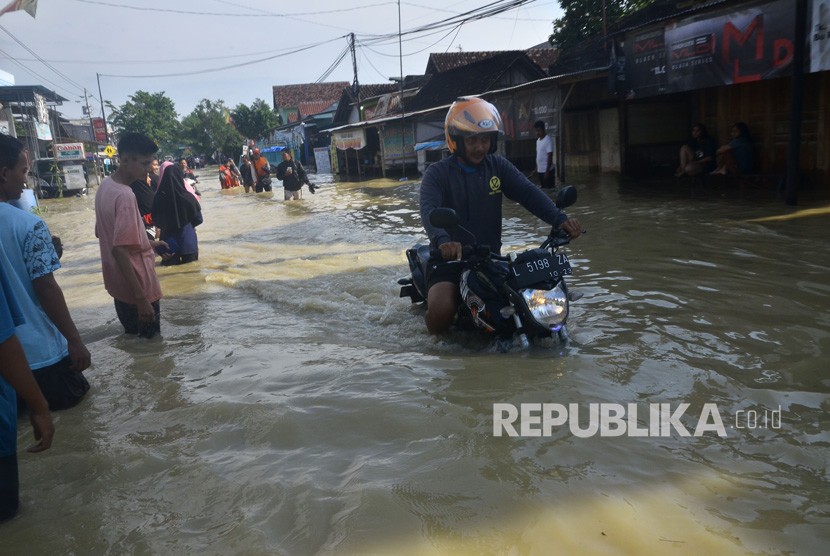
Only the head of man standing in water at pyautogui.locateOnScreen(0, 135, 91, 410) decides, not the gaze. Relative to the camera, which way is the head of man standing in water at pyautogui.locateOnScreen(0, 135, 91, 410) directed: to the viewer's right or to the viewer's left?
to the viewer's right

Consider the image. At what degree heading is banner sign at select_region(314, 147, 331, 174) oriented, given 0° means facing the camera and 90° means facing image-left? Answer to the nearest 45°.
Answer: approximately 0°

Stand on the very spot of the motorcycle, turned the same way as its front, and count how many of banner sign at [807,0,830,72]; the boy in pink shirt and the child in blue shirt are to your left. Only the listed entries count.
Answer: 1

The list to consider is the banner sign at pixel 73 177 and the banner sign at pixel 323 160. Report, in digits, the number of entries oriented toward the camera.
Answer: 2

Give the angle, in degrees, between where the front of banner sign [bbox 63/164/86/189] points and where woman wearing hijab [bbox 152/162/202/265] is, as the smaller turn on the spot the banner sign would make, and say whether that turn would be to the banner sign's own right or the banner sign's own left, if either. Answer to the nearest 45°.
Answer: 0° — it already faces them

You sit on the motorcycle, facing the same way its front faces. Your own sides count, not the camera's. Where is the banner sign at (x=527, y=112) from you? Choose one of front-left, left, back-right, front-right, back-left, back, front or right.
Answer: back-left

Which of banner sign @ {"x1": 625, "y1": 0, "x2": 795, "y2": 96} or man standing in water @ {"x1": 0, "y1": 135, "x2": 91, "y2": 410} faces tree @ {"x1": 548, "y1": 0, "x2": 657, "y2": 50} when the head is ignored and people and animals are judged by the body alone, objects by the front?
the man standing in water

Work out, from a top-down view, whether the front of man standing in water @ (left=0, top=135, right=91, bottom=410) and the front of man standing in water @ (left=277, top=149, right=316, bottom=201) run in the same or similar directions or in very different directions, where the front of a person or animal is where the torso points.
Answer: very different directions

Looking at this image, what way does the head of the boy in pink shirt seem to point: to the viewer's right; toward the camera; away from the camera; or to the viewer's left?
to the viewer's right

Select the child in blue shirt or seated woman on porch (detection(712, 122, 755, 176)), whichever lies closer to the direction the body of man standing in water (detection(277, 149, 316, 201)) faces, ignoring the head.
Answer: the child in blue shirt

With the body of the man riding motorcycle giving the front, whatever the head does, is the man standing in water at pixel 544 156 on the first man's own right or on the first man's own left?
on the first man's own left
